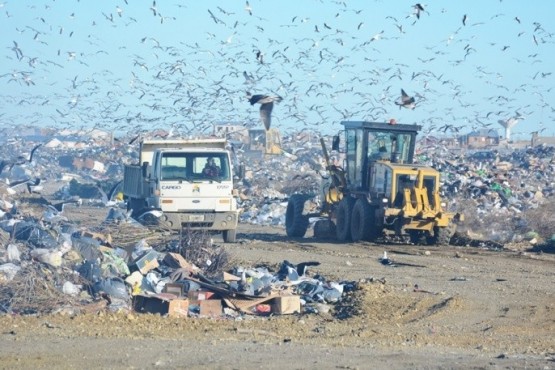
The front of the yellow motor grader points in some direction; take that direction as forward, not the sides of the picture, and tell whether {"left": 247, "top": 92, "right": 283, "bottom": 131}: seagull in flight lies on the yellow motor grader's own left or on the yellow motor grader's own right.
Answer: on the yellow motor grader's own left

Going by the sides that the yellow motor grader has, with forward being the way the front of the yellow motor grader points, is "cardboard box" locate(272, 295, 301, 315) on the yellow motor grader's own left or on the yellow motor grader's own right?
on the yellow motor grader's own left

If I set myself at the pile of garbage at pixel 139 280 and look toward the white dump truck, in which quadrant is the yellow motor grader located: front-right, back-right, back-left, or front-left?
front-right

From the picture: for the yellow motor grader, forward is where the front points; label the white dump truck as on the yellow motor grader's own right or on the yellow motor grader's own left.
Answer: on the yellow motor grader's own left

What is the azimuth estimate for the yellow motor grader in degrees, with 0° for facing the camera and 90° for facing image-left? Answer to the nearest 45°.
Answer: approximately 135°

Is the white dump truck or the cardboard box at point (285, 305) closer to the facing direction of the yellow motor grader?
the white dump truck

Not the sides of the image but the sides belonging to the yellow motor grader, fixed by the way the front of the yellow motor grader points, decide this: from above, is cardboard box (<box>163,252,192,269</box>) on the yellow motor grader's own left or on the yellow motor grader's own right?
on the yellow motor grader's own left
